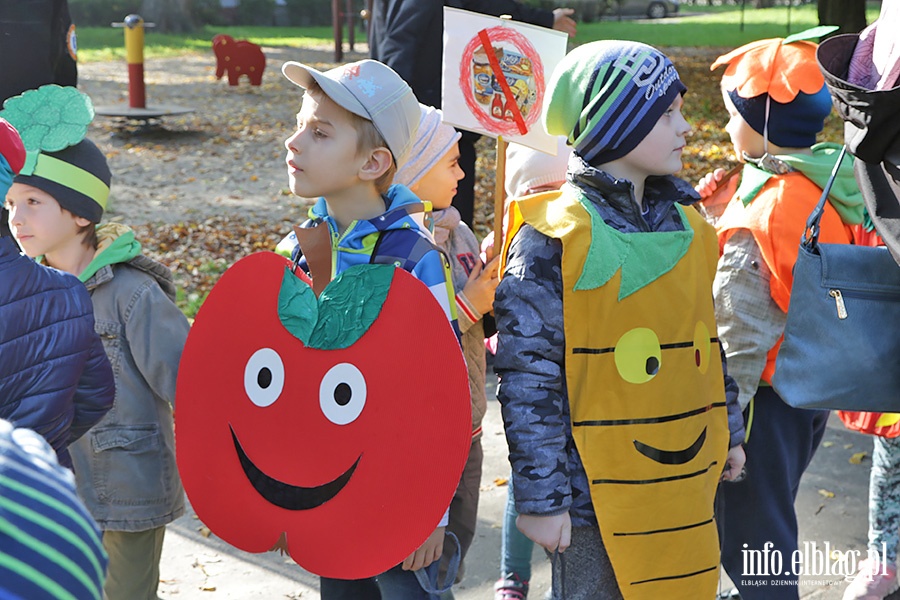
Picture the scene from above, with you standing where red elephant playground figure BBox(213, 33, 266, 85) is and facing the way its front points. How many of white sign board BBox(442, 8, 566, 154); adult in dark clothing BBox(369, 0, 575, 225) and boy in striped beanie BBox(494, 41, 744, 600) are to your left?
3

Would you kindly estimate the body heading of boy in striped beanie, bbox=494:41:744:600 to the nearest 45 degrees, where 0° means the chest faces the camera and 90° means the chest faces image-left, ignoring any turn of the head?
approximately 315°

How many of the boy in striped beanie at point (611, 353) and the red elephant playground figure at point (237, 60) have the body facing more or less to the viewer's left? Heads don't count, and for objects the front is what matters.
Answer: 1

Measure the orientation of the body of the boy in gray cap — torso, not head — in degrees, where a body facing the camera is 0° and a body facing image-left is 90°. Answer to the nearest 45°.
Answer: approximately 45°

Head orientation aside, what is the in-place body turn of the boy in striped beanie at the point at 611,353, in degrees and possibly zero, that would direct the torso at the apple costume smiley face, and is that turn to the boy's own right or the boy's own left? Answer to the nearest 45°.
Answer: approximately 90° to the boy's own right

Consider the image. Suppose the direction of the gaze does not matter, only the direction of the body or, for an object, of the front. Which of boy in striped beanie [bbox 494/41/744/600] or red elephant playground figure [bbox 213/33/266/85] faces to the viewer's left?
the red elephant playground figure

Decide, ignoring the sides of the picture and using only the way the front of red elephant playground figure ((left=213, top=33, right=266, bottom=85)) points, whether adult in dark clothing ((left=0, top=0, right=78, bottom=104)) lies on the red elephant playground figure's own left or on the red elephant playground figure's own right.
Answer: on the red elephant playground figure's own left

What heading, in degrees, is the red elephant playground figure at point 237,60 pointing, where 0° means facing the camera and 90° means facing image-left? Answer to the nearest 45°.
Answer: approximately 90°

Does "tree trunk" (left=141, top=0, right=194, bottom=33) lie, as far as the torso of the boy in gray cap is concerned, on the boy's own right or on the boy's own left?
on the boy's own right

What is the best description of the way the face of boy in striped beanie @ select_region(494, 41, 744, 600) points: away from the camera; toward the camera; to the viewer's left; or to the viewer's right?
to the viewer's right

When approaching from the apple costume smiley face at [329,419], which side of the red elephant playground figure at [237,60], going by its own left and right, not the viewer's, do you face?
left

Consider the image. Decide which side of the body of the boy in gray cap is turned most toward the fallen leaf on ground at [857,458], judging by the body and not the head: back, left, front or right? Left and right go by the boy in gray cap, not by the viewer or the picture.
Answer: back

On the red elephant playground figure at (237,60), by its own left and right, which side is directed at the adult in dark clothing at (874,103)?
left
